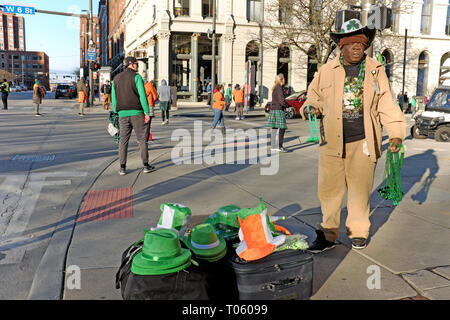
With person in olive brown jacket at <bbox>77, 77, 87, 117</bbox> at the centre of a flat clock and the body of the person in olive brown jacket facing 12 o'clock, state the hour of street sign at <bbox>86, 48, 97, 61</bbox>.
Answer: The street sign is roughly at 12 o'clock from the person in olive brown jacket.

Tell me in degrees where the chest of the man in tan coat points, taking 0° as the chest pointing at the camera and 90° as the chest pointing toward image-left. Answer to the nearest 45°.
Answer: approximately 0°

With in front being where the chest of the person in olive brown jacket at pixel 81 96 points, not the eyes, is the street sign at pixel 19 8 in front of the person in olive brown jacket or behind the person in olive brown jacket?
in front

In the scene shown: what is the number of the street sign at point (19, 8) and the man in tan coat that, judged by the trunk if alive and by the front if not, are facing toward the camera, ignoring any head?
2

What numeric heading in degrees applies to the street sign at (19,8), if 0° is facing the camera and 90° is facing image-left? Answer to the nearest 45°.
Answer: approximately 0°

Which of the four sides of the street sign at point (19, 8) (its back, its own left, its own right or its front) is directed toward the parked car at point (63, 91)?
back

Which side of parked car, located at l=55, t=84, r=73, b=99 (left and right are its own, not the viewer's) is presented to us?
back

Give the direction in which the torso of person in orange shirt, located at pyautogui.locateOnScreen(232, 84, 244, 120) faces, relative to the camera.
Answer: away from the camera

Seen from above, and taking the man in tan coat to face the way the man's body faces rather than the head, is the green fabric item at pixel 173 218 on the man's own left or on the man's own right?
on the man's own right
